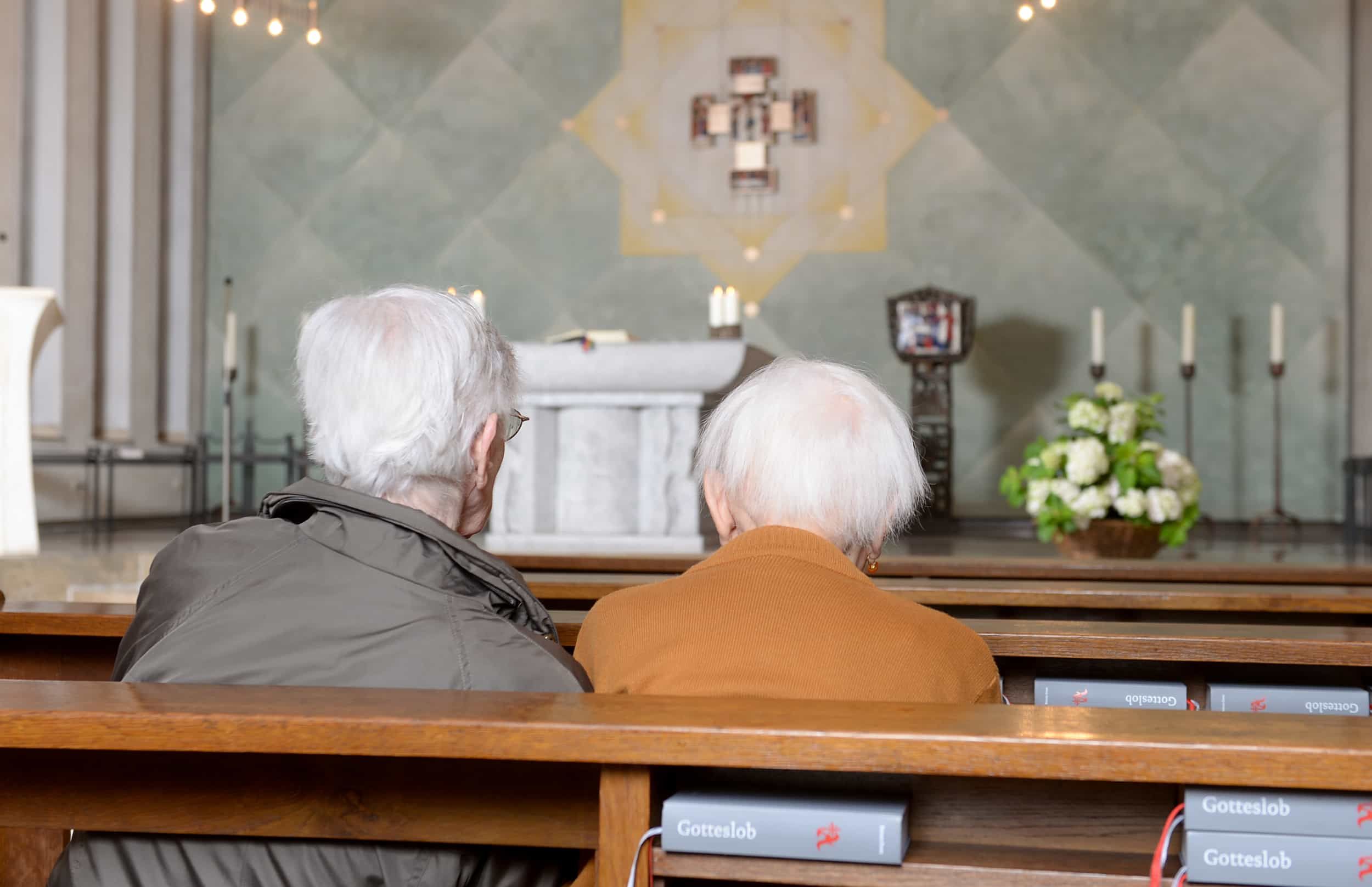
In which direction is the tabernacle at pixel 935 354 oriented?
toward the camera

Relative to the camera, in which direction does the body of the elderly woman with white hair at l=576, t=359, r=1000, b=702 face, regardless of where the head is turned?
away from the camera

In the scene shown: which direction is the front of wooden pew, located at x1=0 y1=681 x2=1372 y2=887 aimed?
away from the camera

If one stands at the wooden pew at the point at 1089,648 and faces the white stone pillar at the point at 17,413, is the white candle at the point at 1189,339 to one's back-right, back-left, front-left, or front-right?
front-right

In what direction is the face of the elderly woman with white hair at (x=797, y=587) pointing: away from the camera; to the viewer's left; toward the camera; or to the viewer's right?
away from the camera

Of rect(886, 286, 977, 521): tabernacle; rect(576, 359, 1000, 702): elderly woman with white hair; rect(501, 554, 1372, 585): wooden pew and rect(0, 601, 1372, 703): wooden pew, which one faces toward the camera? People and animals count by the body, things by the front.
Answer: the tabernacle

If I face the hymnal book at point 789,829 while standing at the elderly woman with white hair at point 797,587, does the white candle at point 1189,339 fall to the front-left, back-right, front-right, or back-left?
back-left

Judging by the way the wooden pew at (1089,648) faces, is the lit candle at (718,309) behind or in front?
in front

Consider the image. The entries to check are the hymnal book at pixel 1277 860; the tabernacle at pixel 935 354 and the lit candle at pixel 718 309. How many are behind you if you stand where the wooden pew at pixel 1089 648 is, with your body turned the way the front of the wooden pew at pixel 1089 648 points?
1

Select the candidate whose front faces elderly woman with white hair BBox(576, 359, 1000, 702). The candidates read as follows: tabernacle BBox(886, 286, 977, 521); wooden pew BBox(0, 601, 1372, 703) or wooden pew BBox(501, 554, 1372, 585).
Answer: the tabernacle

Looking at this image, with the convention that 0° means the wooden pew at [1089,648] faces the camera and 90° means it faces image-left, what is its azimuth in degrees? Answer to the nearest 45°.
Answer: approximately 180°

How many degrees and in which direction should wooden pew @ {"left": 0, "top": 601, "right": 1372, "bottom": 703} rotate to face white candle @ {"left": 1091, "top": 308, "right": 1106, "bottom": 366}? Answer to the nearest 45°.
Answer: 0° — it already faces it

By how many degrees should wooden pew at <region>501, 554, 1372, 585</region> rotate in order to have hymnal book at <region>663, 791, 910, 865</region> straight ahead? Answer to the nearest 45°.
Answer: approximately 180°

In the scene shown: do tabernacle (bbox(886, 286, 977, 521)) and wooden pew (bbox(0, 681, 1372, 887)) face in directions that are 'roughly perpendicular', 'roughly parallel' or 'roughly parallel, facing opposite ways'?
roughly parallel, facing opposite ways

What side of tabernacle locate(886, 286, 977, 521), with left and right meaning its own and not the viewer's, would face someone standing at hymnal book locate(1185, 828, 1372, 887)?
front

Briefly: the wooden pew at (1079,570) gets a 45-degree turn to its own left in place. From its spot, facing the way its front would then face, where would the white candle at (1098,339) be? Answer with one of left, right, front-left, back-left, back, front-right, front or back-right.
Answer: front-right

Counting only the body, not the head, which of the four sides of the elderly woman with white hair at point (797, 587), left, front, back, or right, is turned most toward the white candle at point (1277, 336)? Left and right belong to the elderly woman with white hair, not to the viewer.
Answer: front

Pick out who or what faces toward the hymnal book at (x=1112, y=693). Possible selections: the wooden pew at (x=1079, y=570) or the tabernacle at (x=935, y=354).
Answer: the tabernacle

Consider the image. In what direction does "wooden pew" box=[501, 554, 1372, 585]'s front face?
away from the camera

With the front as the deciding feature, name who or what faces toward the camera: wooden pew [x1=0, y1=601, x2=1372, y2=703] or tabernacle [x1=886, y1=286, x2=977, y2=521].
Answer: the tabernacle

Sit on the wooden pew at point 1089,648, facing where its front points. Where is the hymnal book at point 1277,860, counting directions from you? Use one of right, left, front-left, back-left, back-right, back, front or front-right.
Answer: back
